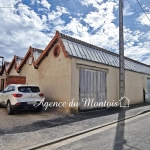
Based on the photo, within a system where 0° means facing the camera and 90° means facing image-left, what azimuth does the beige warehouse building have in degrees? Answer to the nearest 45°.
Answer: approximately 315°

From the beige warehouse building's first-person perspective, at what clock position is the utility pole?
The utility pole is roughly at 10 o'clock from the beige warehouse building.

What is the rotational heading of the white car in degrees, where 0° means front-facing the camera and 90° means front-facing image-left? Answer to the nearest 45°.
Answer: approximately 135°

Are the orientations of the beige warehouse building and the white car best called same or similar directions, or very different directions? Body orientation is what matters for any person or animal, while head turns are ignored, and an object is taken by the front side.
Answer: very different directions

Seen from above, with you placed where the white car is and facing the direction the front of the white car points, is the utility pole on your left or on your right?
on your right
